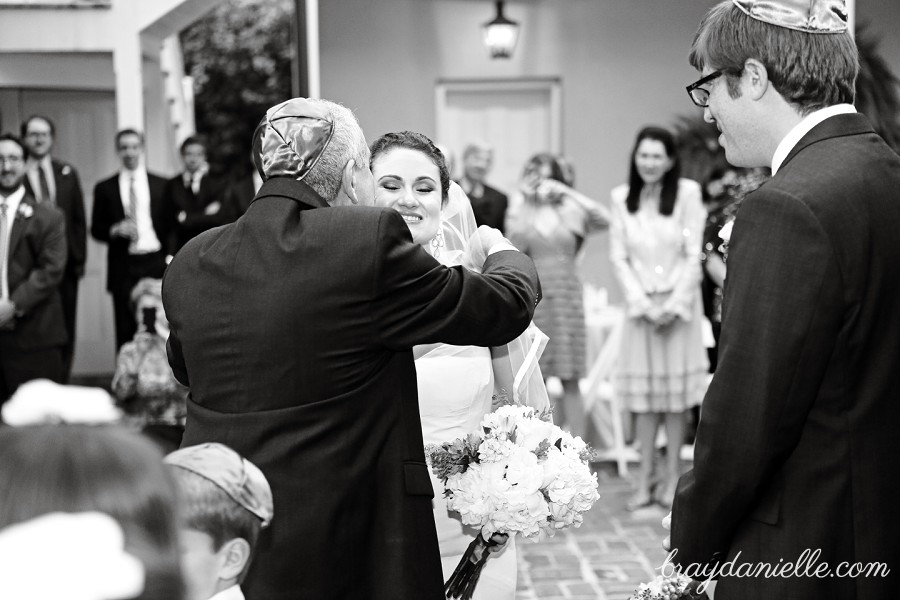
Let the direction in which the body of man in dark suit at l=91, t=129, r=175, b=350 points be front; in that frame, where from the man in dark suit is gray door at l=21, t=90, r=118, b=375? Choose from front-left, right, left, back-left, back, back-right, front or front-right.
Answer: back

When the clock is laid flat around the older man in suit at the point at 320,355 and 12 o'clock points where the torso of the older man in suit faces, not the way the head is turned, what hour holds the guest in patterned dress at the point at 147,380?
The guest in patterned dress is roughly at 10 o'clock from the older man in suit.

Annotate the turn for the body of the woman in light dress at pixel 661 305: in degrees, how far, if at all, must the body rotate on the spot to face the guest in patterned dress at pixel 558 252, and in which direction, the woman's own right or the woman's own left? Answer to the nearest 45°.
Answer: approximately 135° to the woman's own right

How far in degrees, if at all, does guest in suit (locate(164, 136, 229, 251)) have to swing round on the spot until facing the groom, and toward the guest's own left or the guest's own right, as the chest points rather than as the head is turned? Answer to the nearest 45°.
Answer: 0° — they already face them

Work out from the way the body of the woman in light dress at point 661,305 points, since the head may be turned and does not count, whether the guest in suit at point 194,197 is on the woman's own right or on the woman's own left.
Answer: on the woman's own right

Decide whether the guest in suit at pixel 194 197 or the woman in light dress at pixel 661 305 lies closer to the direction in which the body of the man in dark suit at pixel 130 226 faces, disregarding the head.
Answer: the woman in light dress

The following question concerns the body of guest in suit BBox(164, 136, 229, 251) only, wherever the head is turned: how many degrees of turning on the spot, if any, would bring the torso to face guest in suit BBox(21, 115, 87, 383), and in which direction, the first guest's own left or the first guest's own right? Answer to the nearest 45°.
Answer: approximately 90° to the first guest's own right
